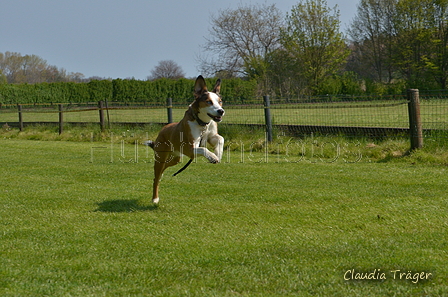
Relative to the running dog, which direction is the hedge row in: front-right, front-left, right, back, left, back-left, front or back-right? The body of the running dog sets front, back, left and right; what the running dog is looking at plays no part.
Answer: back-left

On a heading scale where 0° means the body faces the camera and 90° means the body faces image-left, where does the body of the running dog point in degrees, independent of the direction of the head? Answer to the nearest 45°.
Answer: approximately 315°

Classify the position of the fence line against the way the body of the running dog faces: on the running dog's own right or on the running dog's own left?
on the running dog's own left

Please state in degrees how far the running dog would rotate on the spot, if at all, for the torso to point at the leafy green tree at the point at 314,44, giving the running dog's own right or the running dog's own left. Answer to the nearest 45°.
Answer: approximately 135° to the running dog's own left
